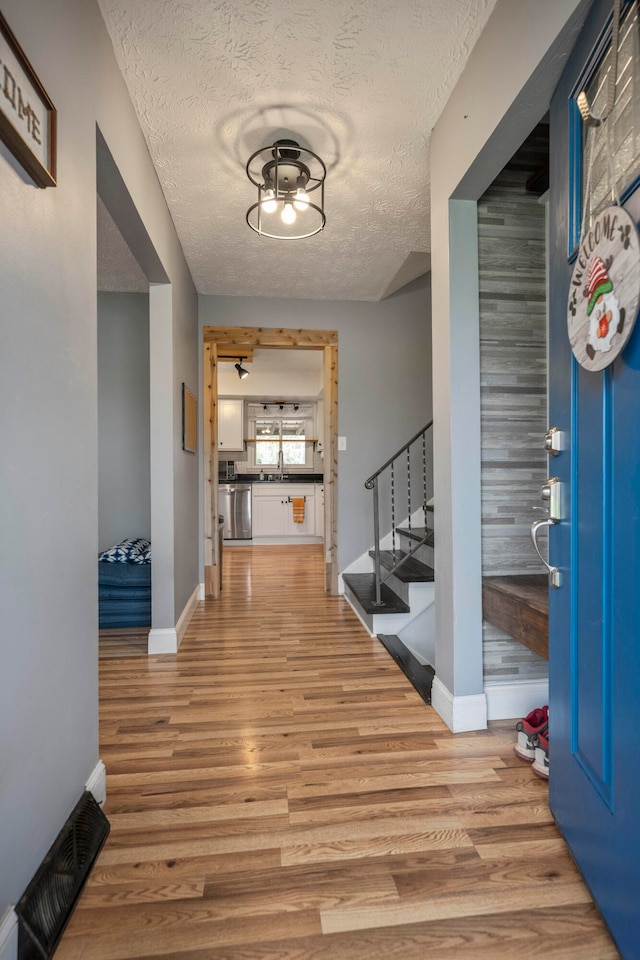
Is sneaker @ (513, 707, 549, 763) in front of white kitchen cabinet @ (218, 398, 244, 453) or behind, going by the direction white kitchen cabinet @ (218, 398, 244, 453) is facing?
in front

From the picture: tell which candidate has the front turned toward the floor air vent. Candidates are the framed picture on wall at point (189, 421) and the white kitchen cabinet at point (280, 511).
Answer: the white kitchen cabinet

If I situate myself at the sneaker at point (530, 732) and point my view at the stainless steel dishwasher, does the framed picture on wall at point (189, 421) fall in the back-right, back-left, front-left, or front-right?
front-left

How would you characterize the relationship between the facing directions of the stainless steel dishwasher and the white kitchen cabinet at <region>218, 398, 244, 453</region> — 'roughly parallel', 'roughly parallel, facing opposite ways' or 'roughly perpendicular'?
roughly parallel

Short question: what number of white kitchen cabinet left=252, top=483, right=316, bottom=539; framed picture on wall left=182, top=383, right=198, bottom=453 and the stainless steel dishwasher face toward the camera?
2

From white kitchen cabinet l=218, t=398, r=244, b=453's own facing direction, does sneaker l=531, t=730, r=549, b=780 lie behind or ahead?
ahead

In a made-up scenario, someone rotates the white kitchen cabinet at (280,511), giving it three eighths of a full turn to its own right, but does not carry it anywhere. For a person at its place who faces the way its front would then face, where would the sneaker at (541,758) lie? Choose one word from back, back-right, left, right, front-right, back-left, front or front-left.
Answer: back-left

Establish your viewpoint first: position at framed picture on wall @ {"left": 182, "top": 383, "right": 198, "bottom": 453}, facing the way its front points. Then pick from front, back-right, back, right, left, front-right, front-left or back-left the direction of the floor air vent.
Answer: right

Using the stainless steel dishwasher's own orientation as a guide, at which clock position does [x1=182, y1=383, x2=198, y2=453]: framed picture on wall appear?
The framed picture on wall is roughly at 12 o'clock from the stainless steel dishwasher.

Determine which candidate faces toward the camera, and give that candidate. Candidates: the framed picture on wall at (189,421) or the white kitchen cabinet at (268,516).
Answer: the white kitchen cabinet

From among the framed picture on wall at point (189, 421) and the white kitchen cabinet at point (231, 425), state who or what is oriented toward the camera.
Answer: the white kitchen cabinet

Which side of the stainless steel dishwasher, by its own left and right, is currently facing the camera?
front

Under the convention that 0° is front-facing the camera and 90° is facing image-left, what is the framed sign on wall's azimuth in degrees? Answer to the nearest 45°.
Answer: approximately 315°

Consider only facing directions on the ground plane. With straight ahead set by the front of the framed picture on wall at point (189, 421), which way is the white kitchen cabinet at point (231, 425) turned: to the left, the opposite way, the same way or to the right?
to the right

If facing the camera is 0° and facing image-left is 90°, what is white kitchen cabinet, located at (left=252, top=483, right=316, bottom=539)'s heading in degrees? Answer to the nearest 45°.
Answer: approximately 0°
